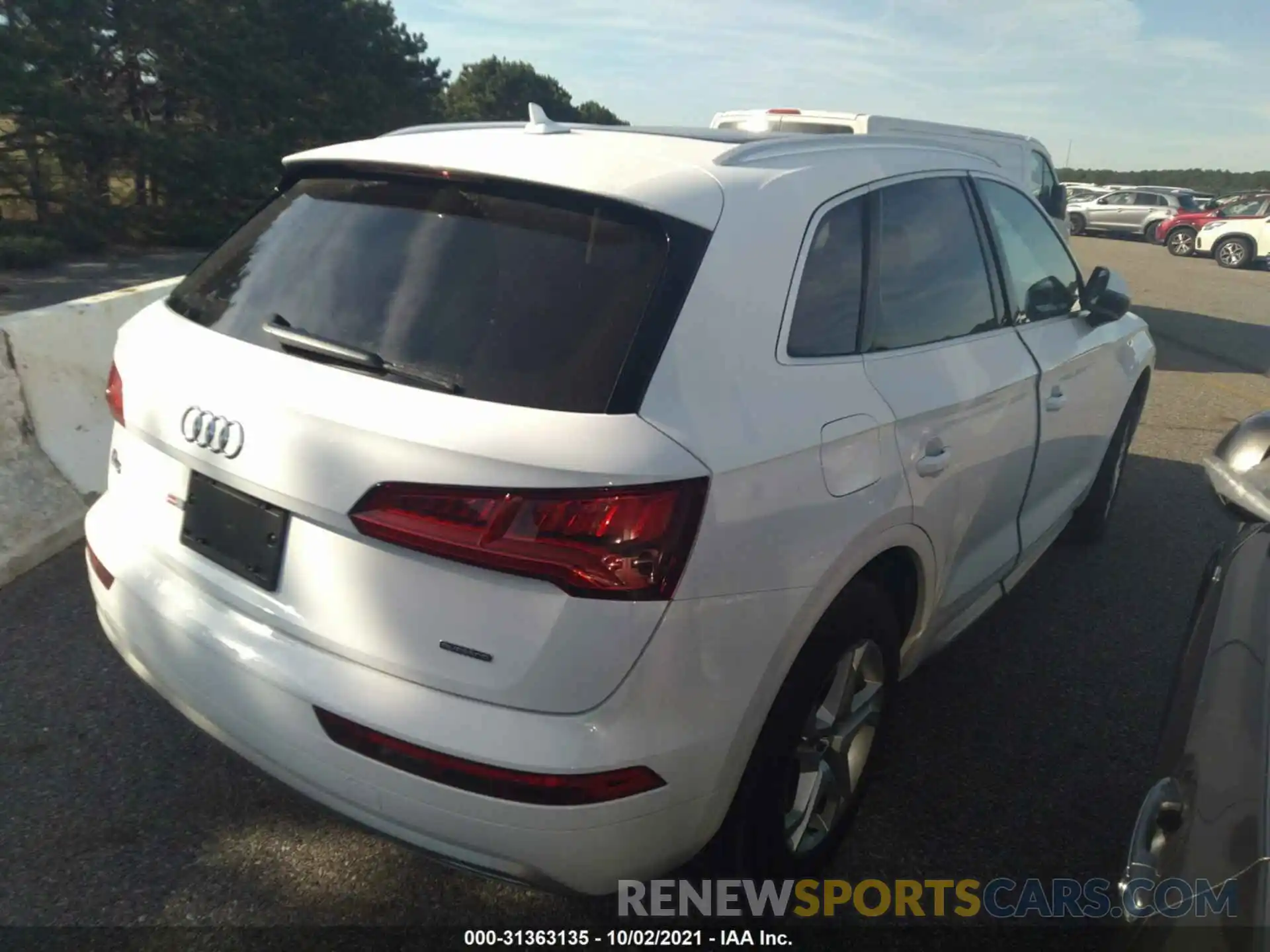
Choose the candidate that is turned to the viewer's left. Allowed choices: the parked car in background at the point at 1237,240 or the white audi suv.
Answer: the parked car in background

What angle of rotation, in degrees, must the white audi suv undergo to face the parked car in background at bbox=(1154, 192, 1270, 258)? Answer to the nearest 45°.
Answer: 0° — it already faces it

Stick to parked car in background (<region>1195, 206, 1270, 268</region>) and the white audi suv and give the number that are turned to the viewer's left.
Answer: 1

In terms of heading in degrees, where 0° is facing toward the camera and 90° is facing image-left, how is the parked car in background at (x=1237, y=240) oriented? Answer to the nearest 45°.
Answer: approximately 90°

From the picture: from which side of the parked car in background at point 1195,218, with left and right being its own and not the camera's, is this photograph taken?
left

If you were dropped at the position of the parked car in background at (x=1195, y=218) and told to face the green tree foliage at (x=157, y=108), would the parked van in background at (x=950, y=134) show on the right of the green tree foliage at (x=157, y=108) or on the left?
left

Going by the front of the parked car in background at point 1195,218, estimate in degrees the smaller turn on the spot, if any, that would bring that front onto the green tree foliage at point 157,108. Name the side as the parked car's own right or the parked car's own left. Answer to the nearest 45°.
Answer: approximately 45° to the parked car's own left

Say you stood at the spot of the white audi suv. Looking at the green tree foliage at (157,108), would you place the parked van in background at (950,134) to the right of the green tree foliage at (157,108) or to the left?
right

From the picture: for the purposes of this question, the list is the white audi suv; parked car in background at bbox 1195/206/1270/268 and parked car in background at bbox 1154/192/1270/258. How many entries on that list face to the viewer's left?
2

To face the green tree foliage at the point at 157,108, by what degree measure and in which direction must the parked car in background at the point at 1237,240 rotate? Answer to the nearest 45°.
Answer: approximately 45° to its left

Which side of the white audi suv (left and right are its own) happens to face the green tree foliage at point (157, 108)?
left

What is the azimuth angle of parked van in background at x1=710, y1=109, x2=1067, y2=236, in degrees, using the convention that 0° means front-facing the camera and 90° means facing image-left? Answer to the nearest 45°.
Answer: approximately 225°
